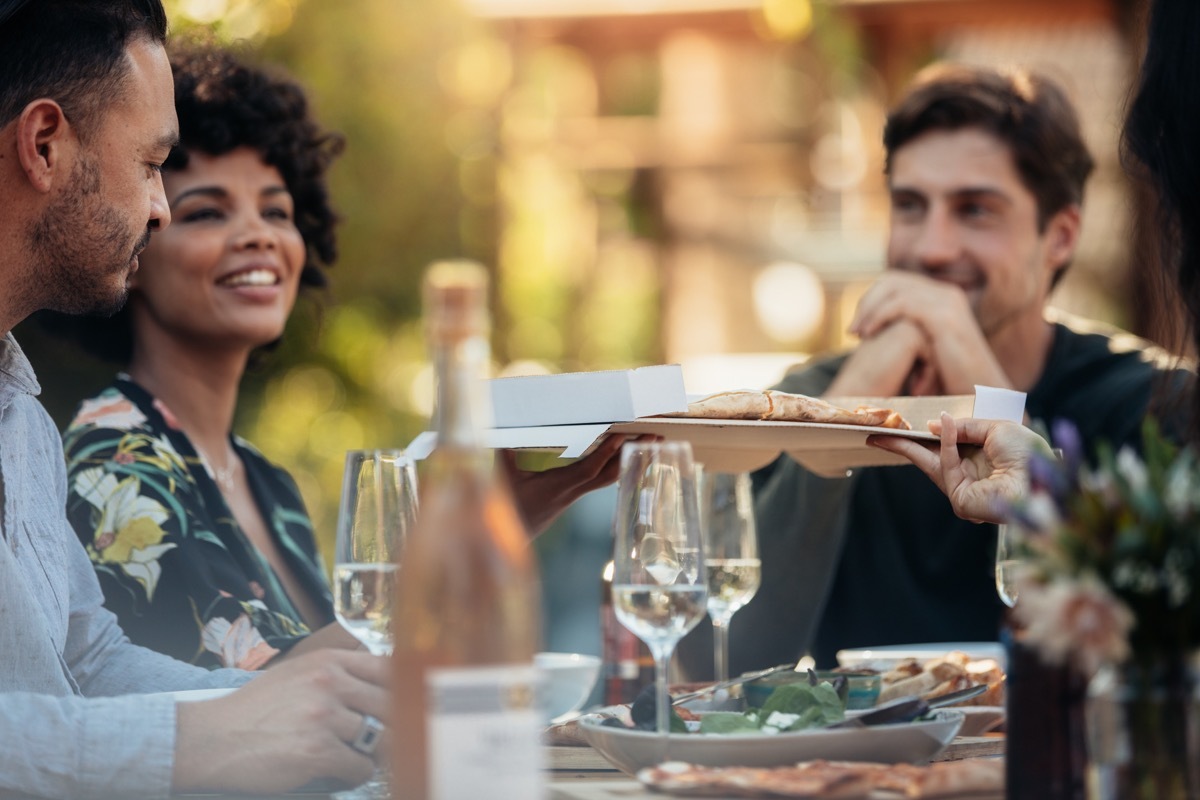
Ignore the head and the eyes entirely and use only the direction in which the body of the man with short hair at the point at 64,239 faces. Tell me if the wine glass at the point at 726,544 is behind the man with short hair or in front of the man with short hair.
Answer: in front

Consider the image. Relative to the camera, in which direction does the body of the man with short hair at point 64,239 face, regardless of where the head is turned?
to the viewer's right

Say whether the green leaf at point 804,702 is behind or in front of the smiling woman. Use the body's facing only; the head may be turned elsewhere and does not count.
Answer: in front

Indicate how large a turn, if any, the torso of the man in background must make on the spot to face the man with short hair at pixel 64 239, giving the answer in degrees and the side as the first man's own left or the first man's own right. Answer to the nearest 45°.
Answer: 0° — they already face them

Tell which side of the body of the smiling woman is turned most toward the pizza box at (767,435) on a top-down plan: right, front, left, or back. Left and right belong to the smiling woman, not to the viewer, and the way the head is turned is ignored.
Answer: front

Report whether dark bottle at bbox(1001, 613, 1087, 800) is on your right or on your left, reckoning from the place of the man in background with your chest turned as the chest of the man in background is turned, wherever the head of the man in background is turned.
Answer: on your left

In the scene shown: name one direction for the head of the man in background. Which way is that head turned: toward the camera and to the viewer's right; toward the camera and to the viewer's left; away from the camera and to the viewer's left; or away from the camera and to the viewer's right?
toward the camera and to the viewer's left

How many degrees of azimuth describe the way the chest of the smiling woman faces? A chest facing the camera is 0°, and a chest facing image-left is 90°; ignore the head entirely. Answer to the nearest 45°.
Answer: approximately 315°

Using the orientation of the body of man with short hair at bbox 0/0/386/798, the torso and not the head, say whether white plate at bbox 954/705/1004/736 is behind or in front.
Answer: in front

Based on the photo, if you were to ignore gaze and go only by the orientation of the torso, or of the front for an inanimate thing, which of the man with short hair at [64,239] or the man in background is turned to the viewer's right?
the man with short hair

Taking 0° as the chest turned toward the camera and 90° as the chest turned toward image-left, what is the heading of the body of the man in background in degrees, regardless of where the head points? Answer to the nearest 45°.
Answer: approximately 45°

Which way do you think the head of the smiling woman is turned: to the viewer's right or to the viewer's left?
to the viewer's right

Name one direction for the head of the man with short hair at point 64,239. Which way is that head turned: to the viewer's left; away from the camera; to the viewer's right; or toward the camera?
to the viewer's right

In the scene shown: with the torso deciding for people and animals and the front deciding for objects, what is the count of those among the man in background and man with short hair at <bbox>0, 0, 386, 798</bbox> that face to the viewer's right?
1
